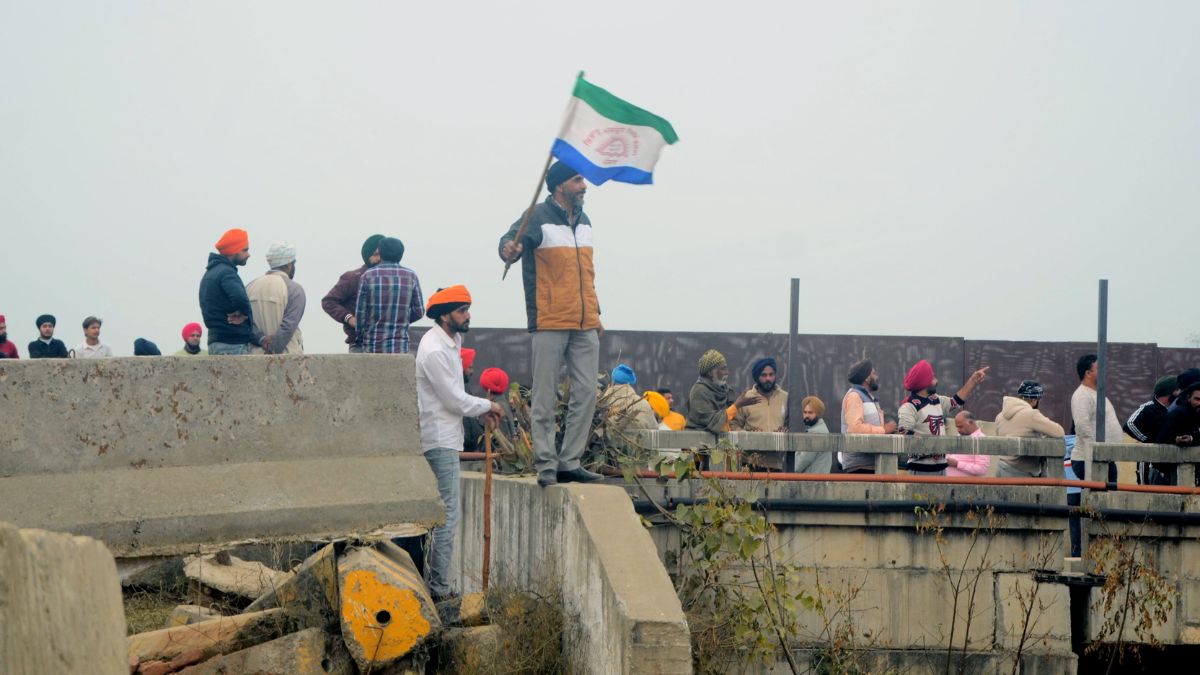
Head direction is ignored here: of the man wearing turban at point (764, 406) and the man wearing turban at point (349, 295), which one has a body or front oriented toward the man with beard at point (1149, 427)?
the man wearing turban at point (349, 295)

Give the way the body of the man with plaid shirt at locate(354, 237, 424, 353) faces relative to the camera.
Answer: away from the camera

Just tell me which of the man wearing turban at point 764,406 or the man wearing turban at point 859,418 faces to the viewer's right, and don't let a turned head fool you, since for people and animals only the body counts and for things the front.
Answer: the man wearing turban at point 859,418

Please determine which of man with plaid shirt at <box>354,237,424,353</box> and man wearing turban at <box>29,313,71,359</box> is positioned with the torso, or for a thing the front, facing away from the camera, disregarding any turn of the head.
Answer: the man with plaid shirt

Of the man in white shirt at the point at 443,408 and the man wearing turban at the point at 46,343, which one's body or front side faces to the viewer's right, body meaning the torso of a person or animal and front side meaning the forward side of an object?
the man in white shirt

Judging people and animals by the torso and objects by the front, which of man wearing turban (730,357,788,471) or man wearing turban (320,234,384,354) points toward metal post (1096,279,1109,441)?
man wearing turban (320,234,384,354)

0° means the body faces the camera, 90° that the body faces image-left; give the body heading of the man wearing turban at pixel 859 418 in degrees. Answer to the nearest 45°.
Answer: approximately 270°
